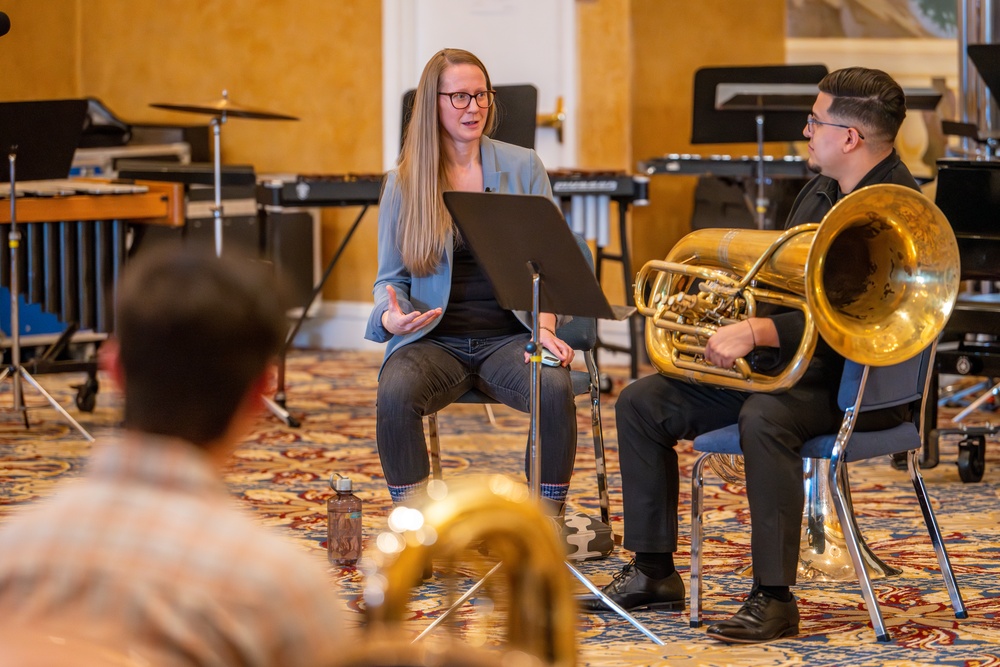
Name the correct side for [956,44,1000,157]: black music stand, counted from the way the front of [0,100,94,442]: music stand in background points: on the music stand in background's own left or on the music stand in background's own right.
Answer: on the music stand in background's own right

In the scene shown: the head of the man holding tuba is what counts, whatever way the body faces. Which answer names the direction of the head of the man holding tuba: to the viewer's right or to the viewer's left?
to the viewer's left

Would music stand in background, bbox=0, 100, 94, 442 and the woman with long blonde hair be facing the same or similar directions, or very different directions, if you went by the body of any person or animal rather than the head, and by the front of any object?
very different directions

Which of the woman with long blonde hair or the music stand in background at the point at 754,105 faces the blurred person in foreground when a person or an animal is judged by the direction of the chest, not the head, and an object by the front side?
the woman with long blonde hair

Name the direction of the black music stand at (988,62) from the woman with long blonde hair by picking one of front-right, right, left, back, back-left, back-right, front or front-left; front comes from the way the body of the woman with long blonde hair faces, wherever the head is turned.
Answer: back-left

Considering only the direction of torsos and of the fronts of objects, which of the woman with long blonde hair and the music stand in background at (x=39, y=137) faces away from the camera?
the music stand in background
